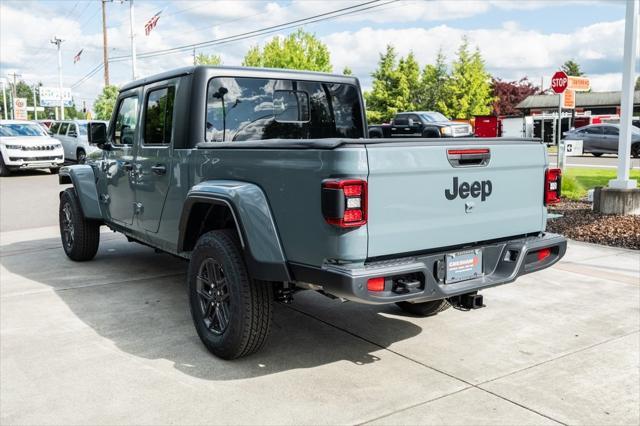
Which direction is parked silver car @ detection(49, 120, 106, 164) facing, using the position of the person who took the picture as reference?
facing the viewer and to the right of the viewer

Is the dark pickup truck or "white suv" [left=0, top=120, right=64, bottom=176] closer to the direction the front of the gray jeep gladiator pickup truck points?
the white suv

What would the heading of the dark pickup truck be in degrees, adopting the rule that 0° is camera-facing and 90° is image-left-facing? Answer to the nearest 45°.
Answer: approximately 315°

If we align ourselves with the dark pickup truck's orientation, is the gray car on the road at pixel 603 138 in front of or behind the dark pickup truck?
in front

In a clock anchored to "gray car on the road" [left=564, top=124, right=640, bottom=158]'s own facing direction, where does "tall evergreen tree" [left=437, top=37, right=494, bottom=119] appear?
The tall evergreen tree is roughly at 2 o'clock from the gray car on the road.

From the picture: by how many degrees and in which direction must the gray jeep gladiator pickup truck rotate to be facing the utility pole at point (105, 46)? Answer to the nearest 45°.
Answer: approximately 45° to its right

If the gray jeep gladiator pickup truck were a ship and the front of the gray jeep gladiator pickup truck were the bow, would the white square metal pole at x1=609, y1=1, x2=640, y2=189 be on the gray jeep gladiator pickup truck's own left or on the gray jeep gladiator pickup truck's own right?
on the gray jeep gladiator pickup truck's own right

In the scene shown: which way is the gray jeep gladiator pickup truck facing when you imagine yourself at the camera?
facing away from the viewer and to the left of the viewer

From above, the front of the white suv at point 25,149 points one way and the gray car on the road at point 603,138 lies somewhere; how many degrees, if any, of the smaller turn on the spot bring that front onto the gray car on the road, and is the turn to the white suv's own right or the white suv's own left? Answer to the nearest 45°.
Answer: approximately 45° to the white suv's own left

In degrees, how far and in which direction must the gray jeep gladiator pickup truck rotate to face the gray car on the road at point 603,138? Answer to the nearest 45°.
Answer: approximately 90° to its right

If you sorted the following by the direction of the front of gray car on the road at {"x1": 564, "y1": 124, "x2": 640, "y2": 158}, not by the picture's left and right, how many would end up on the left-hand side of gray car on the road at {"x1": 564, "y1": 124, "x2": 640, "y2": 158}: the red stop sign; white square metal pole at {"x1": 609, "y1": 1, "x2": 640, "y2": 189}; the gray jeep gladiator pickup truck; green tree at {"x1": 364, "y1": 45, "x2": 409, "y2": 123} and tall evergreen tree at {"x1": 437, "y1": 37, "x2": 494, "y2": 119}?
3

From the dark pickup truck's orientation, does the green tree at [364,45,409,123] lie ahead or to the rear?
to the rear

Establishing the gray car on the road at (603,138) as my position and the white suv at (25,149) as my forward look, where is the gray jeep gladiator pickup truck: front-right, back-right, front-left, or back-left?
front-left

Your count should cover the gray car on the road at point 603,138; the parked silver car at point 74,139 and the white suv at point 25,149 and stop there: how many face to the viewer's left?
1

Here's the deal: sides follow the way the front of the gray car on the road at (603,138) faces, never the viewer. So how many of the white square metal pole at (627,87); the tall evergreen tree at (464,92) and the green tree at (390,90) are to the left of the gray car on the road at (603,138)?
1
